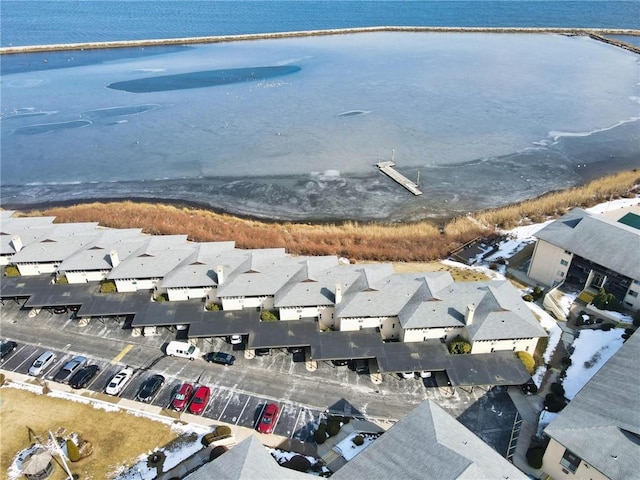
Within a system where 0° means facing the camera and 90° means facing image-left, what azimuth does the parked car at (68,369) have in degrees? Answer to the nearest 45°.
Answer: approximately 45°

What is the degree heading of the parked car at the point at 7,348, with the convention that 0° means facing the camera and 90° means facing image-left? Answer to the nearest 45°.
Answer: approximately 45°

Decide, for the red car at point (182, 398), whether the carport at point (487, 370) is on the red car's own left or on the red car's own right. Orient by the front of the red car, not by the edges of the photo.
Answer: on the red car's own left

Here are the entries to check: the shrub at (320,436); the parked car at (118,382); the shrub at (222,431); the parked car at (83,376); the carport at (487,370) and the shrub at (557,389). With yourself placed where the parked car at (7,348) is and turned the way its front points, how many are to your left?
6

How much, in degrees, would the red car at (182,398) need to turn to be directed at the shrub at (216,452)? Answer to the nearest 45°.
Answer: approximately 45° to its left

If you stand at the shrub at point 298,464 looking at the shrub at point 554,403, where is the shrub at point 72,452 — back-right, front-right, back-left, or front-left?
back-left

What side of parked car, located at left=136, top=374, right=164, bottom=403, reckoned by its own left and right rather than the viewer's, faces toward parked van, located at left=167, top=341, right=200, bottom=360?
back

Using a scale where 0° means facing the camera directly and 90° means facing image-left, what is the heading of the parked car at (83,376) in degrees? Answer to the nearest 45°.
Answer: approximately 45°

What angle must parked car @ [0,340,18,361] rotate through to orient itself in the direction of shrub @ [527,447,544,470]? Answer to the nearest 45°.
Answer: approximately 90° to its left

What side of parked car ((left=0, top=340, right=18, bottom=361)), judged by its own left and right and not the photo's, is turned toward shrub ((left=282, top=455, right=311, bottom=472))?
left

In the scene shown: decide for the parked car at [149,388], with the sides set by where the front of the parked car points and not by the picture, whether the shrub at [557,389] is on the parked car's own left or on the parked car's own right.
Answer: on the parked car's own left

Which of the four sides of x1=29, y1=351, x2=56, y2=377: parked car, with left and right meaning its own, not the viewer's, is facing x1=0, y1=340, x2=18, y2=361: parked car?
right

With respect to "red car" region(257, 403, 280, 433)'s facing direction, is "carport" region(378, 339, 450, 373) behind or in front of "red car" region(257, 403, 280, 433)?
behind

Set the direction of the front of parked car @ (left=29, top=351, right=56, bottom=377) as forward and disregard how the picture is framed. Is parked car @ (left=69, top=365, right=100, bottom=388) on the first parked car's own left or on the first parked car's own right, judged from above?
on the first parked car's own left
